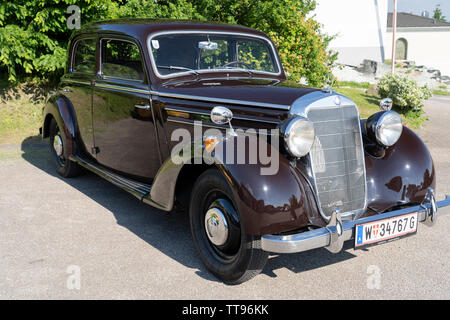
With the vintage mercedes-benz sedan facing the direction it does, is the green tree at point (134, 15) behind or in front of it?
behind

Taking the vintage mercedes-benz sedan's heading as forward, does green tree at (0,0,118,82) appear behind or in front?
behind

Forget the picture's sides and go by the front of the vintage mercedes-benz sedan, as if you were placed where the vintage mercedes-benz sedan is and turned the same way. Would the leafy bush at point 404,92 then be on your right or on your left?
on your left

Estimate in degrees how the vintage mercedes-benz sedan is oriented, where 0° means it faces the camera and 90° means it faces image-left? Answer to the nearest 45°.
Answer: approximately 315°
